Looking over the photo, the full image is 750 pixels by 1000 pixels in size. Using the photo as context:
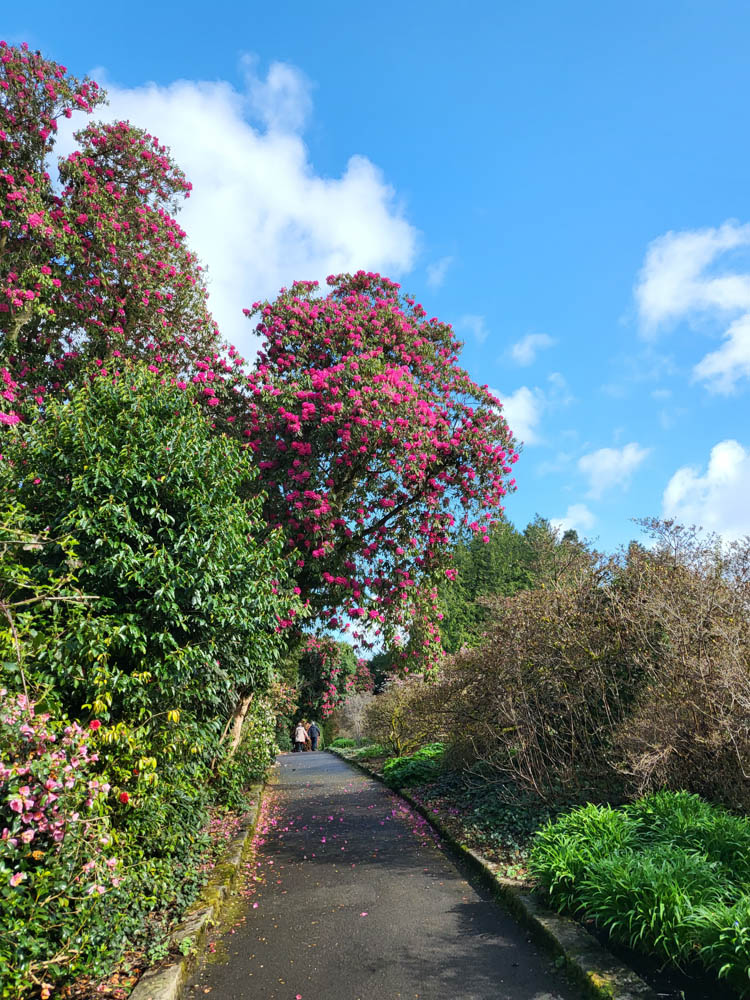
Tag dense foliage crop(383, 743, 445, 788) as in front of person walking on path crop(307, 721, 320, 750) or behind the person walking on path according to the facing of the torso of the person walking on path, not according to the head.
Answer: behind

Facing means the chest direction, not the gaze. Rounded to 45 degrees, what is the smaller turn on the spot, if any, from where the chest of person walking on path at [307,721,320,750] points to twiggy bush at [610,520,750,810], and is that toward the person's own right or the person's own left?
approximately 180°

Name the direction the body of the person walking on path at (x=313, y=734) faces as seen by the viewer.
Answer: away from the camera

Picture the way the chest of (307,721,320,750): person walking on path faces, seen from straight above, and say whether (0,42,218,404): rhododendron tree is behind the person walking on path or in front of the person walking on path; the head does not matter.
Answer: behind

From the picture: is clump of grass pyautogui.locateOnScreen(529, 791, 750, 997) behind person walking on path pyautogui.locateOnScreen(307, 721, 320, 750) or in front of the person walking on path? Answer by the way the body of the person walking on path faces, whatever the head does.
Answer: behind

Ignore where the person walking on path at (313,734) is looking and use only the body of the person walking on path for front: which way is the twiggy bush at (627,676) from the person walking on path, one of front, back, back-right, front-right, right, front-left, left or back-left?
back
